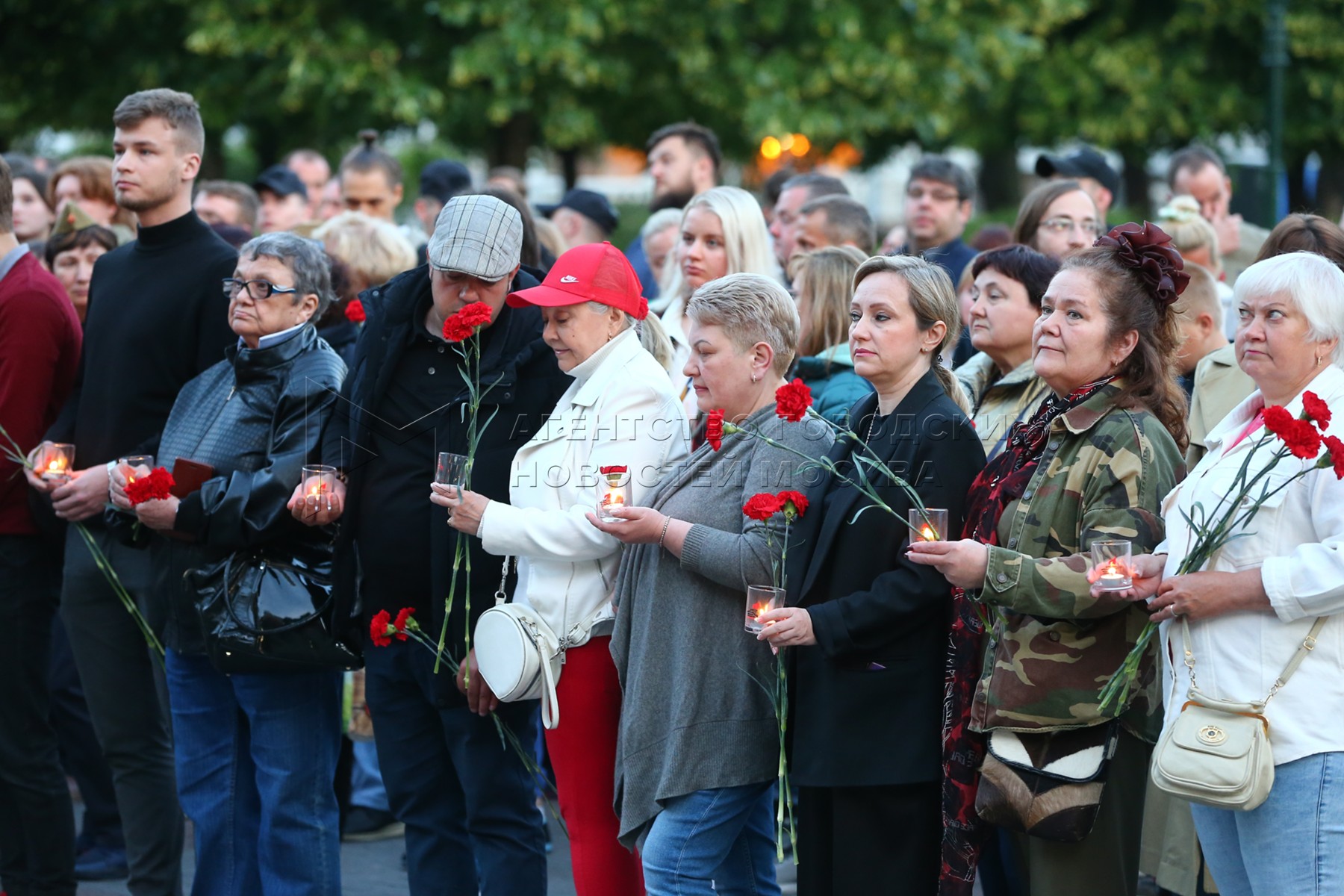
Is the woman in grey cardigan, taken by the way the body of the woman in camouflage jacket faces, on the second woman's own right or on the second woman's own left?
on the second woman's own right

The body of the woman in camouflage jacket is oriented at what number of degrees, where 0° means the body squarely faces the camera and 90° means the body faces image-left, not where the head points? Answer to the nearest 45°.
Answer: approximately 45°

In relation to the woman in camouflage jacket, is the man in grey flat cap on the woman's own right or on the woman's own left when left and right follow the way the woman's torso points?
on the woman's own right

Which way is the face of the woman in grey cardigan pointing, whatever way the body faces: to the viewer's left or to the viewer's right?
to the viewer's left

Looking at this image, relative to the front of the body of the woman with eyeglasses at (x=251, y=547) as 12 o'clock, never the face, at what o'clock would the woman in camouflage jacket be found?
The woman in camouflage jacket is roughly at 9 o'clock from the woman with eyeglasses.

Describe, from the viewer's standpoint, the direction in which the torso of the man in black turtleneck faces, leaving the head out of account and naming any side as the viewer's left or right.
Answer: facing the viewer and to the left of the viewer

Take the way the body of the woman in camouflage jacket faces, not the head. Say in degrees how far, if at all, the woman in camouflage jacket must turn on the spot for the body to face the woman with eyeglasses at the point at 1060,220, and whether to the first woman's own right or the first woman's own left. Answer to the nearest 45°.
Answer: approximately 135° to the first woman's own right

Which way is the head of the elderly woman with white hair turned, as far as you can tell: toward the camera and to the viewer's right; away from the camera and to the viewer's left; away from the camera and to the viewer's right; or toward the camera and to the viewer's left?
toward the camera and to the viewer's left

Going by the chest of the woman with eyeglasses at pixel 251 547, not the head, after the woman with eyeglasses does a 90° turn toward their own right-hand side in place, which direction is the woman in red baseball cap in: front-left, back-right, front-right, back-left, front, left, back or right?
back

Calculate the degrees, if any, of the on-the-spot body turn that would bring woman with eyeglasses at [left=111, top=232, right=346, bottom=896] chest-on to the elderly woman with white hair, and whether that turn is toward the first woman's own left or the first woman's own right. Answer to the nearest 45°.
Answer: approximately 90° to the first woman's own left
